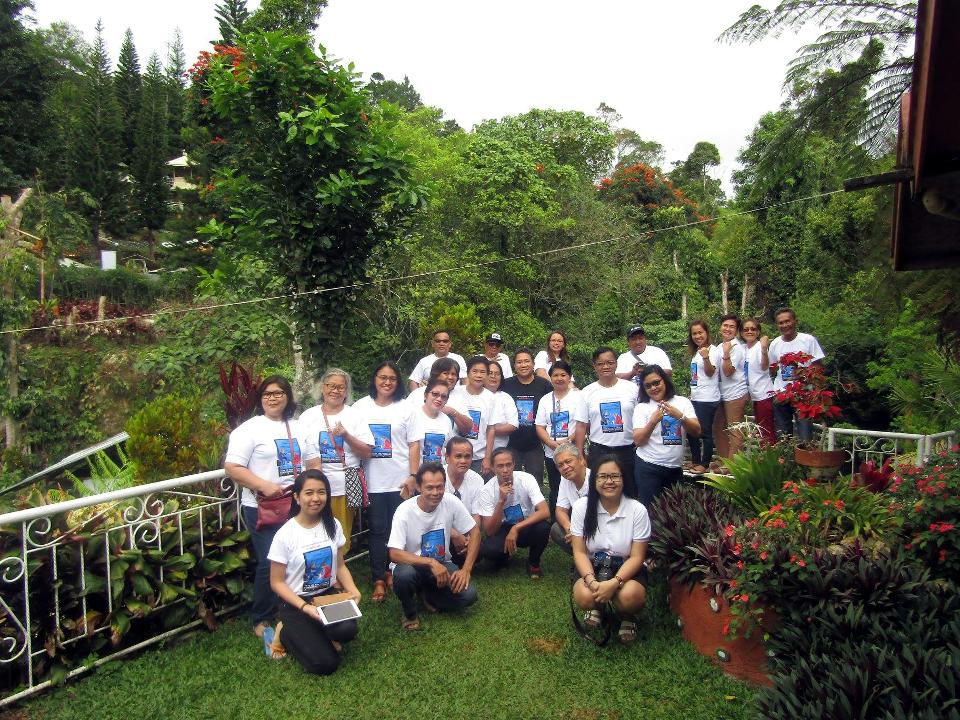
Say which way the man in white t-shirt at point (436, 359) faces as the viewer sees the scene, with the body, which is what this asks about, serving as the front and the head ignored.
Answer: toward the camera

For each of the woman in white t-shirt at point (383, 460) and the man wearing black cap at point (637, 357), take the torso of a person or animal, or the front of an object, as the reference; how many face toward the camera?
2

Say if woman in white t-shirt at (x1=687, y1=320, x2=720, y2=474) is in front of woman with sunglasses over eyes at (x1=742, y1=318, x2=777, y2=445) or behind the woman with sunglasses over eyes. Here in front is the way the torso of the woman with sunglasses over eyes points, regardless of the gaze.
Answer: in front

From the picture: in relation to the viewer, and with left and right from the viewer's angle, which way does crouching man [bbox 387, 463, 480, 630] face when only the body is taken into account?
facing the viewer

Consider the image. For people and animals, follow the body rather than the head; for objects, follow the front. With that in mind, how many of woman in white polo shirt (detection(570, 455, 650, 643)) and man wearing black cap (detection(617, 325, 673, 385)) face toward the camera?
2

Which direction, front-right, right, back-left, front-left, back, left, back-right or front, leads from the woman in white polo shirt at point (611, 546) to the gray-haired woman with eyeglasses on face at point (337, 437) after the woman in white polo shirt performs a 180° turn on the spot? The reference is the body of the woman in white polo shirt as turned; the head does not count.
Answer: left

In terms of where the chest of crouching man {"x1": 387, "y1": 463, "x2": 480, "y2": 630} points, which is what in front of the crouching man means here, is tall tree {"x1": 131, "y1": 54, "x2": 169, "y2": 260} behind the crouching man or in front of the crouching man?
behind

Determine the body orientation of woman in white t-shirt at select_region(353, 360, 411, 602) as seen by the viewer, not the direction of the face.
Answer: toward the camera
